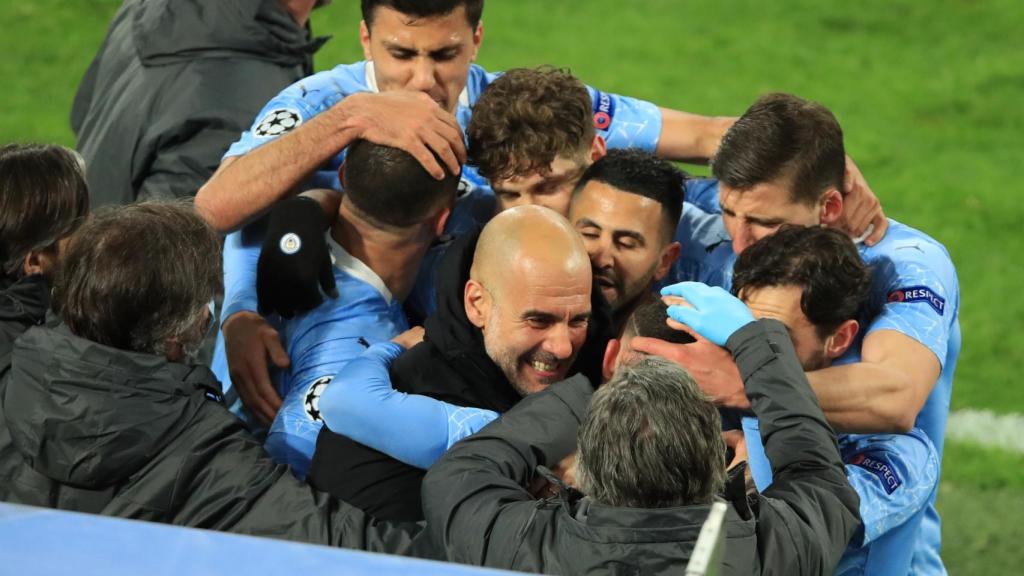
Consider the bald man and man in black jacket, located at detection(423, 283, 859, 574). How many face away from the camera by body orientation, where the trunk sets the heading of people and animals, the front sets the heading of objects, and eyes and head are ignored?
1

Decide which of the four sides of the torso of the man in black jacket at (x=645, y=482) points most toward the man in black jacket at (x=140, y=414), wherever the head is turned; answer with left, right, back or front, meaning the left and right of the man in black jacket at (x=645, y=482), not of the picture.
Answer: left

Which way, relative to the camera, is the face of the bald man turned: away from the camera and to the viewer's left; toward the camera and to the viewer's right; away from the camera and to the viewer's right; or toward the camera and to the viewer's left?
toward the camera and to the viewer's right

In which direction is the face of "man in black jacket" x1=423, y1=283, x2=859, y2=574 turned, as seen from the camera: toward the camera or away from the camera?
away from the camera

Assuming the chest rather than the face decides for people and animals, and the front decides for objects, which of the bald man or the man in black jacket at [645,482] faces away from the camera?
the man in black jacket

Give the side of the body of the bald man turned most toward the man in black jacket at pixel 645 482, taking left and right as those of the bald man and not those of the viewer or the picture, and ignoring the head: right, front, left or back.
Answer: front

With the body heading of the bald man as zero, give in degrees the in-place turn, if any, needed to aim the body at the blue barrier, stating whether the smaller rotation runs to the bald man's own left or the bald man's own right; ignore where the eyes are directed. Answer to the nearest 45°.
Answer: approximately 45° to the bald man's own right

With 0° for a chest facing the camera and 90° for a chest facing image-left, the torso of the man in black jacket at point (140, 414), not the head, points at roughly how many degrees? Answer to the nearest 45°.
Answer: approximately 225°

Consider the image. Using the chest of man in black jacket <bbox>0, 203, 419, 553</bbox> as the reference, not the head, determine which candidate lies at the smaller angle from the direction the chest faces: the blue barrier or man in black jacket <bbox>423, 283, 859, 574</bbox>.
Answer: the man in black jacket

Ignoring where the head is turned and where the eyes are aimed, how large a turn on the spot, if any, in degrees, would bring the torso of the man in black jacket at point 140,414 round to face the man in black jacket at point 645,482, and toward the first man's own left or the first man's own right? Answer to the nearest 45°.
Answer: approximately 90° to the first man's own right

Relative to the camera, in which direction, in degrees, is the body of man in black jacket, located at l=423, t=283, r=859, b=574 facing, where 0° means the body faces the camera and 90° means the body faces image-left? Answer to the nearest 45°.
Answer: approximately 180°

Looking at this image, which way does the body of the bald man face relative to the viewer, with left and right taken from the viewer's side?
facing the viewer and to the right of the viewer

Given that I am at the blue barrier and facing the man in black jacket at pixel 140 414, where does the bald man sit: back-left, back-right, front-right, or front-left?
front-right
